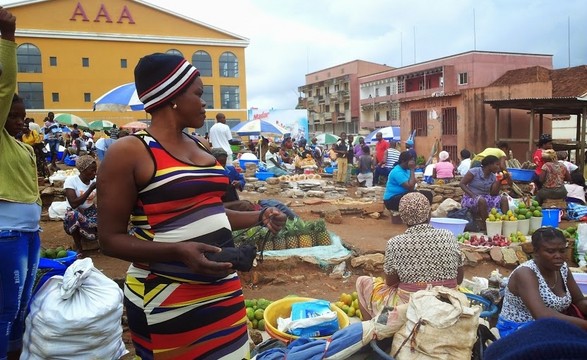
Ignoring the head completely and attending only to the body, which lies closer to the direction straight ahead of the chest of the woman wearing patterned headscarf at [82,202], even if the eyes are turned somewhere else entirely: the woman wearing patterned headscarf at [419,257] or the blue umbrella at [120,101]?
the woman wearing patterned headscarf

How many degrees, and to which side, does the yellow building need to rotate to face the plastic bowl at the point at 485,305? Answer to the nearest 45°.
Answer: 0° — it already faces it

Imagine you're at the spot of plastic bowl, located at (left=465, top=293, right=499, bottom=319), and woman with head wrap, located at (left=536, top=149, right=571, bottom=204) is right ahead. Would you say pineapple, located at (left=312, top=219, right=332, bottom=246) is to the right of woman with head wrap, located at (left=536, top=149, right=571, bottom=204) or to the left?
left

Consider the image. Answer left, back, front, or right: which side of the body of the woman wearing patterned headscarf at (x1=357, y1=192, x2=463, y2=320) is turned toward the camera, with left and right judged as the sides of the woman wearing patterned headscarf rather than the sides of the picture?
back

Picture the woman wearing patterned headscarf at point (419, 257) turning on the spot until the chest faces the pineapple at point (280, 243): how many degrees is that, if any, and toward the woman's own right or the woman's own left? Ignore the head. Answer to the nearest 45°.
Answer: approximately 45° to the woman's own left

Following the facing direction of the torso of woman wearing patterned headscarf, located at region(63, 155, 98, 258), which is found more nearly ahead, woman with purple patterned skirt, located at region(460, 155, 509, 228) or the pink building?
the woman with purple patterned skirt

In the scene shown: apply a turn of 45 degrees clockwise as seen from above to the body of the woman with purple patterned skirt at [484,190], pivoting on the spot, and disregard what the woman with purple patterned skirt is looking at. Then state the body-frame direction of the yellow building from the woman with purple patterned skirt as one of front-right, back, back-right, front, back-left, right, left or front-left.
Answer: back-right

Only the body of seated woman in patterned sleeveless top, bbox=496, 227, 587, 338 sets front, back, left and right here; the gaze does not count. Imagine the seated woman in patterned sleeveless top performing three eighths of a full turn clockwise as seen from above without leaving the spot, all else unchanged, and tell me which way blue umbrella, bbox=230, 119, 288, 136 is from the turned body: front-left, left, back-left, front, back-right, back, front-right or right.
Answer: front-right

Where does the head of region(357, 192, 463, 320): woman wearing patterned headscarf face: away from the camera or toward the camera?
away from the camera
